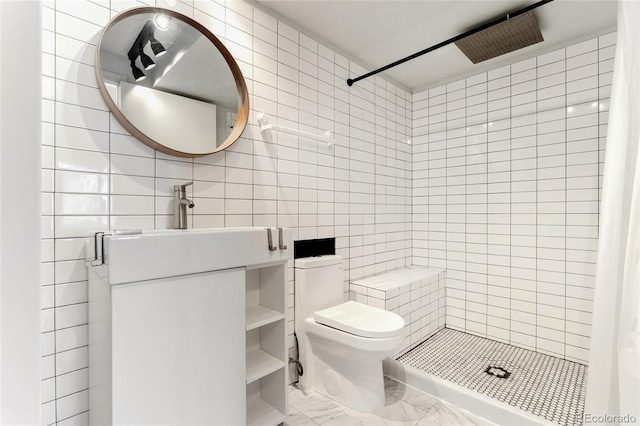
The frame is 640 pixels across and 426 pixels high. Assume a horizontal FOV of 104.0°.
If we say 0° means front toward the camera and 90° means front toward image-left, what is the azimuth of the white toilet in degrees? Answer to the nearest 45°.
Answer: approximately 315°

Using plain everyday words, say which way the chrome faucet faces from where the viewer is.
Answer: facing the viewer and to the right of the viewer

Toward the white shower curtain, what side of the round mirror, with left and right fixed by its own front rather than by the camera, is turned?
front

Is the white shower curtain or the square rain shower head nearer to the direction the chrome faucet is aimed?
the white shower curtain

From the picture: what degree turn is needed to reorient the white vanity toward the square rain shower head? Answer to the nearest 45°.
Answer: approximately 45° to its left

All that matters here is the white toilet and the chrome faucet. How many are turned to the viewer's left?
0

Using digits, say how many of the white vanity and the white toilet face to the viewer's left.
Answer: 0

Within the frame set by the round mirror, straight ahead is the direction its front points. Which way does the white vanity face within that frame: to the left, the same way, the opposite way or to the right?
the same way

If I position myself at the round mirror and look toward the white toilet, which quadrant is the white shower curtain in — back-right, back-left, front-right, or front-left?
front-right

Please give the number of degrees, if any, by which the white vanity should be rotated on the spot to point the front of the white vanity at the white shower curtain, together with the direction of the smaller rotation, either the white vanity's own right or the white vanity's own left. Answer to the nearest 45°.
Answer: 0° — it already faces it

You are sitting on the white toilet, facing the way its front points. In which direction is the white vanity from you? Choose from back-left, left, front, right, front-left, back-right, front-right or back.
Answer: right

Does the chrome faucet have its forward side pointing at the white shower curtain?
yes

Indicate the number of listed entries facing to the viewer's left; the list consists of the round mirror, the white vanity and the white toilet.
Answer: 0

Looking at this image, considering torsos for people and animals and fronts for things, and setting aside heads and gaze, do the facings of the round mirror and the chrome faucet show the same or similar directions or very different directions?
same or similar directions

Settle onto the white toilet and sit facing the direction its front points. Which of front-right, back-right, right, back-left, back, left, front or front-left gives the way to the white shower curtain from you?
front
